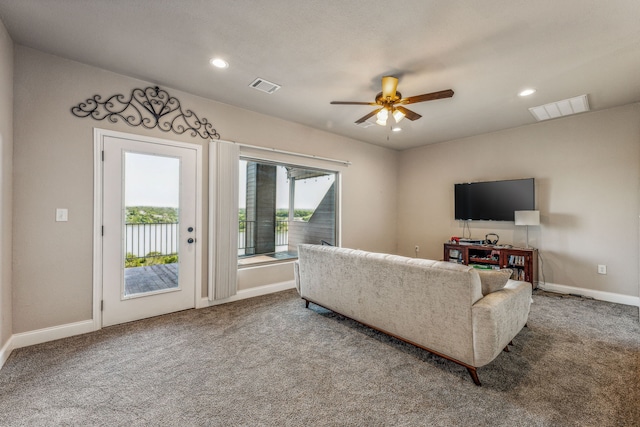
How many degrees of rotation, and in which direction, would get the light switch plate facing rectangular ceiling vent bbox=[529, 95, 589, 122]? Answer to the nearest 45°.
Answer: approximately 45° to its left

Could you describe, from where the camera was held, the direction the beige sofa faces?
facing away from the viewer and to the right of the viewer

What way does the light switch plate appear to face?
toward the camera

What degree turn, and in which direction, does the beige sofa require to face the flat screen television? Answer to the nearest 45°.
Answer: approximately 45° to its left

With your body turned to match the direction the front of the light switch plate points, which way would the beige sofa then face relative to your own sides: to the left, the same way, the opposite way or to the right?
to the left

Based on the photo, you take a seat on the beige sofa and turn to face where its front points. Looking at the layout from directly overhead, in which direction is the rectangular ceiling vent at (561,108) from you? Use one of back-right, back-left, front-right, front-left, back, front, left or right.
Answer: front

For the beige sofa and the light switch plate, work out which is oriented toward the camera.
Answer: the light switch plate

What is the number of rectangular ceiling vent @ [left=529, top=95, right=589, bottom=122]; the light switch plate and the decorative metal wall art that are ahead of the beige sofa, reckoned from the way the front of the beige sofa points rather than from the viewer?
1

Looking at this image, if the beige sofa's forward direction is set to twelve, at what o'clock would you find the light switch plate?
The light switch plate is roughly at 7 o'clock from the beige sofa.

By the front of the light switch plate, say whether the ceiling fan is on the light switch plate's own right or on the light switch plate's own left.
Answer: on the light switch plate's own left

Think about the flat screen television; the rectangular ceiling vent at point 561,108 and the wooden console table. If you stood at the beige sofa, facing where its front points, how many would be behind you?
0

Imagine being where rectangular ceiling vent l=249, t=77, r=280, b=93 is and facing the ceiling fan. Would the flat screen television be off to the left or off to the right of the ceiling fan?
left

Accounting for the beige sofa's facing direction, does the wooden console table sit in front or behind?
in front

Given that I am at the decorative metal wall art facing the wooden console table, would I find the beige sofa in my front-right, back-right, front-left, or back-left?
front-right

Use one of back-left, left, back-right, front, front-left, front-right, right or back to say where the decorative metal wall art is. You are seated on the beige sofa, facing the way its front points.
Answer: back-left

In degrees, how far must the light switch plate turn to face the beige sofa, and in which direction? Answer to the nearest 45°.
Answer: approximately 45° to its left

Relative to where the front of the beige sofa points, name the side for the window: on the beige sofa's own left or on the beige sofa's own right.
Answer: on the beige sofa's own left
